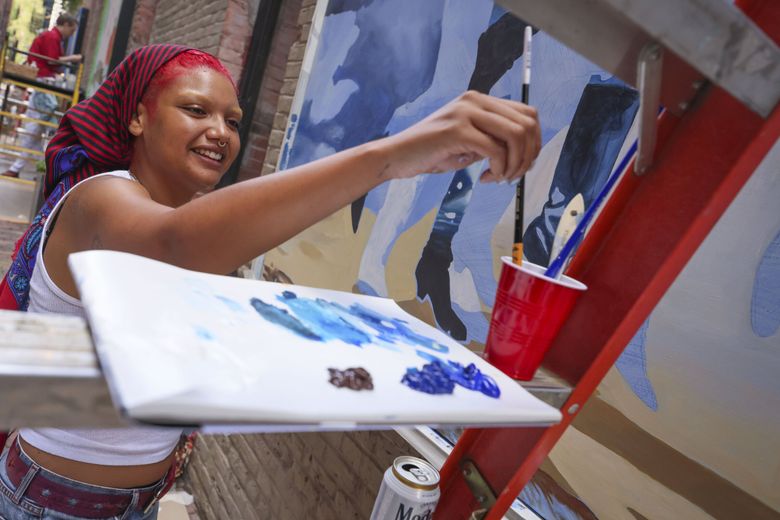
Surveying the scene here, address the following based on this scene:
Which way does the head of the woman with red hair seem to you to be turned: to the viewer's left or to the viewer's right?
to the viewer's right

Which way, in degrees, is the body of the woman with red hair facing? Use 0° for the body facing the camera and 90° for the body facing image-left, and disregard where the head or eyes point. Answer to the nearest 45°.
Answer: approximately 315°

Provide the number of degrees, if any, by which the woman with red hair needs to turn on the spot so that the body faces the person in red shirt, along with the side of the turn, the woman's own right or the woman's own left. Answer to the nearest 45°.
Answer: approximately 180°

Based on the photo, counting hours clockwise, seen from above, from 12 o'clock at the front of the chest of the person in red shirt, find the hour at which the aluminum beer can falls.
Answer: The aluminum beer can is roughly at 3 o'clock from the person in red shirt.

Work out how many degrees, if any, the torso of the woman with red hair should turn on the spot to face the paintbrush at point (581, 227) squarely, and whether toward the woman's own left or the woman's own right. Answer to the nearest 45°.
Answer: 0° — they already face it

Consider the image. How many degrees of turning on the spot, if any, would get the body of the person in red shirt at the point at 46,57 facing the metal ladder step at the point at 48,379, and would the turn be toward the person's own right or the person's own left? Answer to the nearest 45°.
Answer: approximately 90° to the person's own right

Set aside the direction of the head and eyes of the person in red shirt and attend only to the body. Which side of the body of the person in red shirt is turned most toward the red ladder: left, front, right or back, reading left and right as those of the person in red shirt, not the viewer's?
right

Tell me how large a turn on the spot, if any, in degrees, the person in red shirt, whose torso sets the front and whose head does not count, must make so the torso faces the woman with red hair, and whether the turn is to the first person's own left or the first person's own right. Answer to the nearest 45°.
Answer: approximately 90° to the first person's own right

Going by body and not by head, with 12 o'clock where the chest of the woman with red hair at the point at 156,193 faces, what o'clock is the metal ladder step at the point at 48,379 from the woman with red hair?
The metal ladder step is roughly at 1 o'clock from the woman with red hair.

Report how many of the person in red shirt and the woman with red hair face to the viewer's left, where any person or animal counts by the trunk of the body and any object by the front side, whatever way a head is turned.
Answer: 0

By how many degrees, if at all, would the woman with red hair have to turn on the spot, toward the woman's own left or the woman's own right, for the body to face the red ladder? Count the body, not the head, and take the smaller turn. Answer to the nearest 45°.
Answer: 0° — they already face it

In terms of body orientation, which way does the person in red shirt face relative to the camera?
to the viewer's right

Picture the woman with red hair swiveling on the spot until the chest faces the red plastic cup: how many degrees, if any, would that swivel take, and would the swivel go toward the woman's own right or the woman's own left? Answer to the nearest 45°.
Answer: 0° — they already face it
